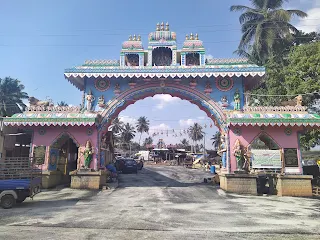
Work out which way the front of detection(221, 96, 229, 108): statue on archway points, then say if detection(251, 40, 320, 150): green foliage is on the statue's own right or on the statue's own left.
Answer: on the statue's own left

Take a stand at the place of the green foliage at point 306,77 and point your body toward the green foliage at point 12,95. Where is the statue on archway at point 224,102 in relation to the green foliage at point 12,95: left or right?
left

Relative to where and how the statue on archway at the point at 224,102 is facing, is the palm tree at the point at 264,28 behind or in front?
behind

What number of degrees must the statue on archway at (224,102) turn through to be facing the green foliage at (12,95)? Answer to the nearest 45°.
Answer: approximately 135° to its right

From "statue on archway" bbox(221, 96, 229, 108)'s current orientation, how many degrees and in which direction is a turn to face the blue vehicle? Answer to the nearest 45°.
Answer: approximately 45° to its right

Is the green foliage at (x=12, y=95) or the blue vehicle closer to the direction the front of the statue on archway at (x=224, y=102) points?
the blue vehicle

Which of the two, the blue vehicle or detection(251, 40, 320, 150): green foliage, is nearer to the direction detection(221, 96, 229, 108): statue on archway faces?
the blue vehicle

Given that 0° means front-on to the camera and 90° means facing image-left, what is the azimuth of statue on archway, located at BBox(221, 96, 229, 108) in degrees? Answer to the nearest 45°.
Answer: approximately 0°
